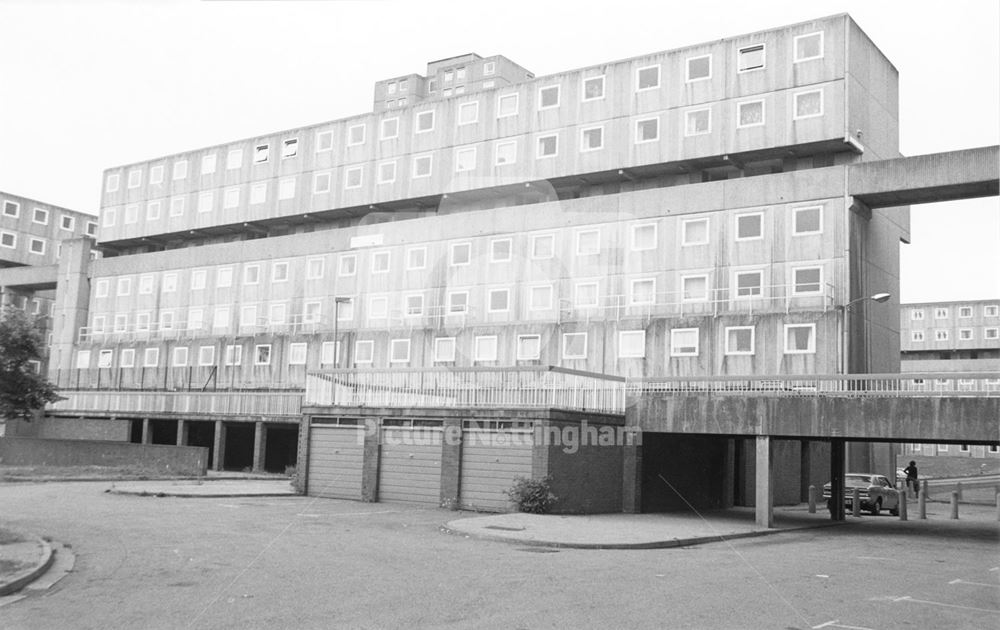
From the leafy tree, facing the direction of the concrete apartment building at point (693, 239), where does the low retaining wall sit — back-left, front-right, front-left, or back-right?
front-right

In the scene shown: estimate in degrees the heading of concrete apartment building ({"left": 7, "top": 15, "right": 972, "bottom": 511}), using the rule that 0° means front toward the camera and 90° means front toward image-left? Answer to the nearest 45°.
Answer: approximately 45°

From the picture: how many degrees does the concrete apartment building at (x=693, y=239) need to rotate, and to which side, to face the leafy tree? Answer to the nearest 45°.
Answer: approximately 45° to its right

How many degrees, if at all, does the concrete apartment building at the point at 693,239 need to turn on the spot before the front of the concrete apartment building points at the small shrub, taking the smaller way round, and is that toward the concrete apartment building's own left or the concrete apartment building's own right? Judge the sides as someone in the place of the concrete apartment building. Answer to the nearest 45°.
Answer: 0° — it already faces it

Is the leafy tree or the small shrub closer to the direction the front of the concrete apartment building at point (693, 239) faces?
the small shrub

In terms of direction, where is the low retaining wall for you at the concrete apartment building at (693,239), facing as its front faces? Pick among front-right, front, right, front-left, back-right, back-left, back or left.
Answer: front-right
